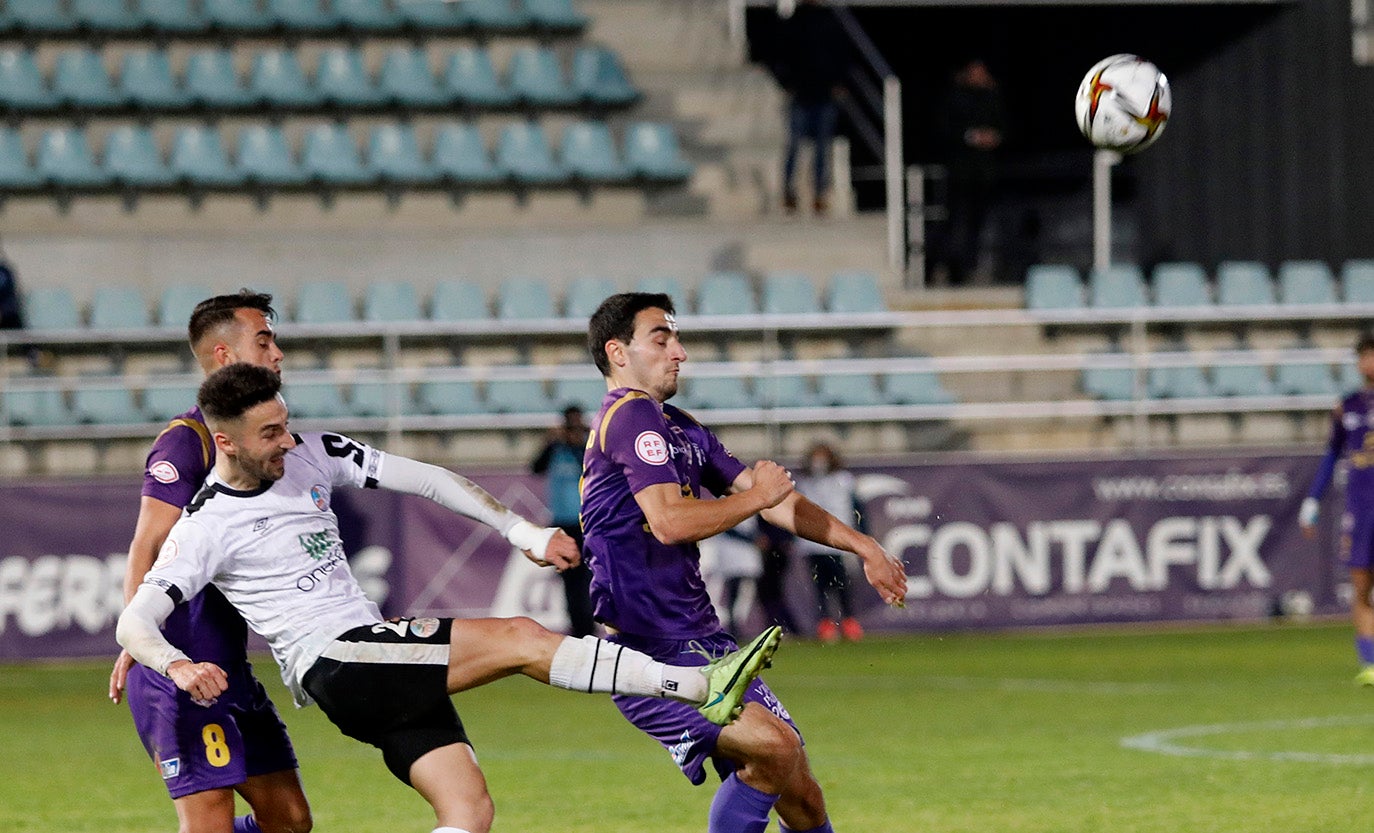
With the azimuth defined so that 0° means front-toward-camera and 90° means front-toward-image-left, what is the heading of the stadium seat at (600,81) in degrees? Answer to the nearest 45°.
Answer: approximately 315°

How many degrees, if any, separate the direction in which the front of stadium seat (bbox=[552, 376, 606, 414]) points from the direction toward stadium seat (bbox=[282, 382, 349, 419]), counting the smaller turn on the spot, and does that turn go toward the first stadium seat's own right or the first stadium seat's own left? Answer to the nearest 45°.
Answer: approximately 90° to the first stadium seat's own right

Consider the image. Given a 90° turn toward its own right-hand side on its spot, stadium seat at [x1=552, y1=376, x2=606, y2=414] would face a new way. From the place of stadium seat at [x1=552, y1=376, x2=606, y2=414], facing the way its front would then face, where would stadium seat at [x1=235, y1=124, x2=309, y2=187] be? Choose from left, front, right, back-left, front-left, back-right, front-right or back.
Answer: front-right

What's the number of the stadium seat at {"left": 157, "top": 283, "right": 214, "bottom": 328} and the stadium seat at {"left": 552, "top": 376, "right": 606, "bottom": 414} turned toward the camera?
2

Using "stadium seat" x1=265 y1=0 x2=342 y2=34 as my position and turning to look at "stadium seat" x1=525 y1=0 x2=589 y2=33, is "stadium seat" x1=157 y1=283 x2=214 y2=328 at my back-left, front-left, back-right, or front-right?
back-right

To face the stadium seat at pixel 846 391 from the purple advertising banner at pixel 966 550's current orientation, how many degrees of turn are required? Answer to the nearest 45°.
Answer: approximately 135° to its right
